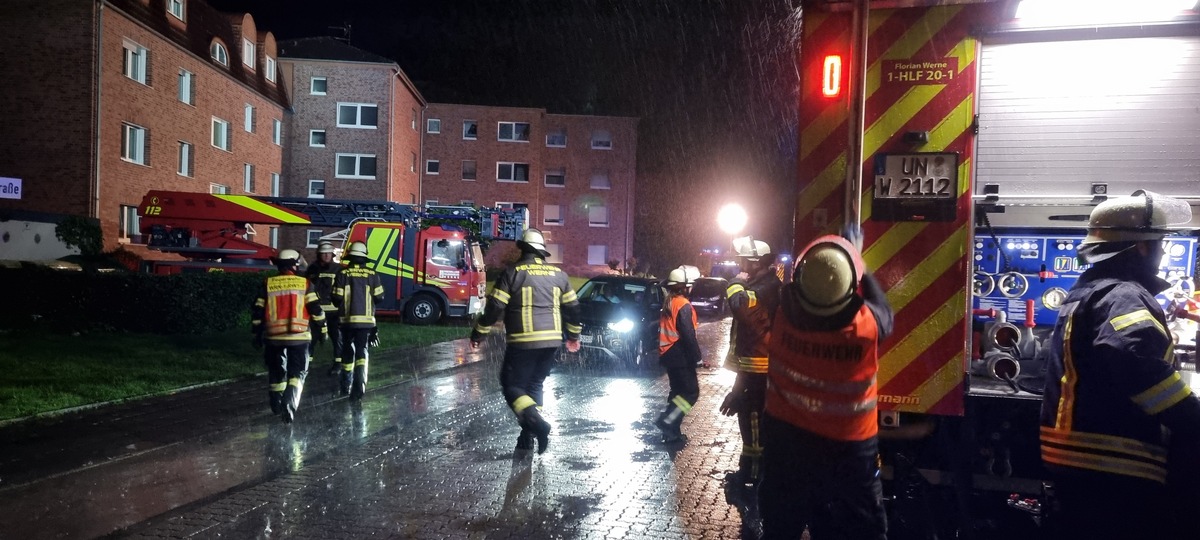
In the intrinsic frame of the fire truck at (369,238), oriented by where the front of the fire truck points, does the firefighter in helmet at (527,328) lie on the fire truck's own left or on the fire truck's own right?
on the fire truck's own right

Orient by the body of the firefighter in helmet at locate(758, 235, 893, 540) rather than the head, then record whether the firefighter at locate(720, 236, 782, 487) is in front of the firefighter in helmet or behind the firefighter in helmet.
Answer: in front

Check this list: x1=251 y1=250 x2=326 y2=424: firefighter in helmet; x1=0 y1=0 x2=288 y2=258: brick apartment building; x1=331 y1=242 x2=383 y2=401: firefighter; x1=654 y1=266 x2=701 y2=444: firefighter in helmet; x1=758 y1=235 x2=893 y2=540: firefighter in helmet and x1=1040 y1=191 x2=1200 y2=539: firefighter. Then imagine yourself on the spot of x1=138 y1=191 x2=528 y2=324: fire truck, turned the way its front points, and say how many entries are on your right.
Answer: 5

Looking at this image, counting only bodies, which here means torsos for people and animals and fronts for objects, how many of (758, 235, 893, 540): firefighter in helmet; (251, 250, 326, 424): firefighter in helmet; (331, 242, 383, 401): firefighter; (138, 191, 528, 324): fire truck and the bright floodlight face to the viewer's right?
1

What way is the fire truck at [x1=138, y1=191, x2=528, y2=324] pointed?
to the viewer's right

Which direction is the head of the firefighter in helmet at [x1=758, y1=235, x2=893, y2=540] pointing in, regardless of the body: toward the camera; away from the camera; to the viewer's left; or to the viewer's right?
away from the camera

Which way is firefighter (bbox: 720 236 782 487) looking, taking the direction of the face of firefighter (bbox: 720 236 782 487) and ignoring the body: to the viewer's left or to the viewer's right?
to the viewer's left

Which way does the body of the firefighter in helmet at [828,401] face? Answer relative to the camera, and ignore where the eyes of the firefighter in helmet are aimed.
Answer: away from the camera

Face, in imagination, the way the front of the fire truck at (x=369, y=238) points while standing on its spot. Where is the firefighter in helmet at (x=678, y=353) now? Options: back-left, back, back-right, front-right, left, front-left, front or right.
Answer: right
